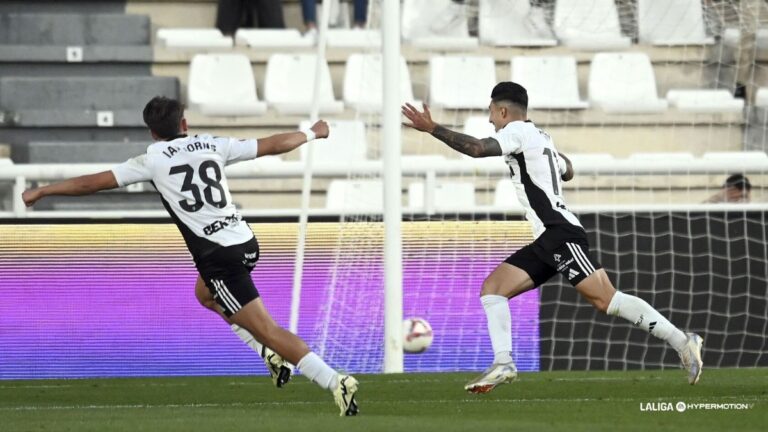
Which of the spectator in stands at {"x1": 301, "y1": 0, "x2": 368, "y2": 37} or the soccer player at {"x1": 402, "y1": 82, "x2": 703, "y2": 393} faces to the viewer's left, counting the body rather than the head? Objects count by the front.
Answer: the soccer player

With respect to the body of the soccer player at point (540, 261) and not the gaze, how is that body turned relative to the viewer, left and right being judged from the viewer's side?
facing to the left of the viewer

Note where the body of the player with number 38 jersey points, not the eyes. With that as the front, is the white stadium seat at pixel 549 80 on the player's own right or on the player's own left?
on the player's own right

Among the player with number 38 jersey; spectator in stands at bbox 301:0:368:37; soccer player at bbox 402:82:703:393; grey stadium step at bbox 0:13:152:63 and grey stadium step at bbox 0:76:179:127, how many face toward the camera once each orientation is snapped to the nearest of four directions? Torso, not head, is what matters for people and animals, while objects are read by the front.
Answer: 3

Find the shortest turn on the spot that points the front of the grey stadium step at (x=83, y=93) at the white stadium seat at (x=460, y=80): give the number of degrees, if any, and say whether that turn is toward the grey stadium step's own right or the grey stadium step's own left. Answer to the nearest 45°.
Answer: approximately 90° to the grey stadium step's own left

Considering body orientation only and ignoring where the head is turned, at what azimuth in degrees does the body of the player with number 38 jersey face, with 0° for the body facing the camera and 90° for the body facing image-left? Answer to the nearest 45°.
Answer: approximately 135°

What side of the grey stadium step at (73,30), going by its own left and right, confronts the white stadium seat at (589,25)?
left

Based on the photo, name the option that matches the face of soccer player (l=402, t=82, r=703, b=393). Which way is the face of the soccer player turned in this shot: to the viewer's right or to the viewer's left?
to the viewer's left
